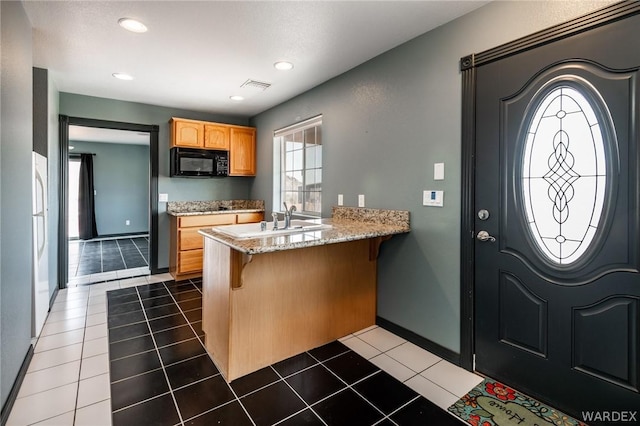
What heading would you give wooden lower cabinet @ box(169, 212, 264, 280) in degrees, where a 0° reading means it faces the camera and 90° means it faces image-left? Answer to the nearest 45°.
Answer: approximately 0°

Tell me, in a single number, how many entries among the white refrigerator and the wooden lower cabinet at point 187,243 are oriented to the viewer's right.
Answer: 1

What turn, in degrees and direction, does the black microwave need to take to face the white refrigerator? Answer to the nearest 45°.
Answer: approximately 45° to its right

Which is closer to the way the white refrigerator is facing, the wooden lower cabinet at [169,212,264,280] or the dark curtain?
the wooden lower cabinet

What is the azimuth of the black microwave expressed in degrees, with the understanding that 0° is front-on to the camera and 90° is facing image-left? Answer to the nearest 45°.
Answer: approximately 0°

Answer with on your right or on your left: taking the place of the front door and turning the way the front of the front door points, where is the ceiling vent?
on your right

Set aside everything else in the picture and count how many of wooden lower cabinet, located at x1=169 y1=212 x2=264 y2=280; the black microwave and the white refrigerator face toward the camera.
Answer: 2

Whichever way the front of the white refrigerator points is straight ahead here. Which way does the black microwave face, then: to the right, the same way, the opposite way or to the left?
to the right

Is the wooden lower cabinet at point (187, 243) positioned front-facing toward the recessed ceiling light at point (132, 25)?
yes

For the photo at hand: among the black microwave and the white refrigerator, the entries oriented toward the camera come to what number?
1

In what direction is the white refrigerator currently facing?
to the viewer's right
